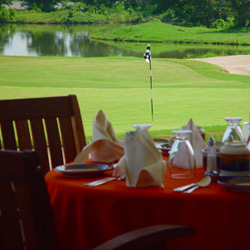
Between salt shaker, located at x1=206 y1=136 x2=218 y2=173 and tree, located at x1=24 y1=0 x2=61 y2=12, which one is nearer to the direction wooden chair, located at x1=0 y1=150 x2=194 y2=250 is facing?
the salt shaker

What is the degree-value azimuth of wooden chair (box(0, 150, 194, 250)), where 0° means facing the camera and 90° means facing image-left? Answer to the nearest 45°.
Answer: approximately 225°
